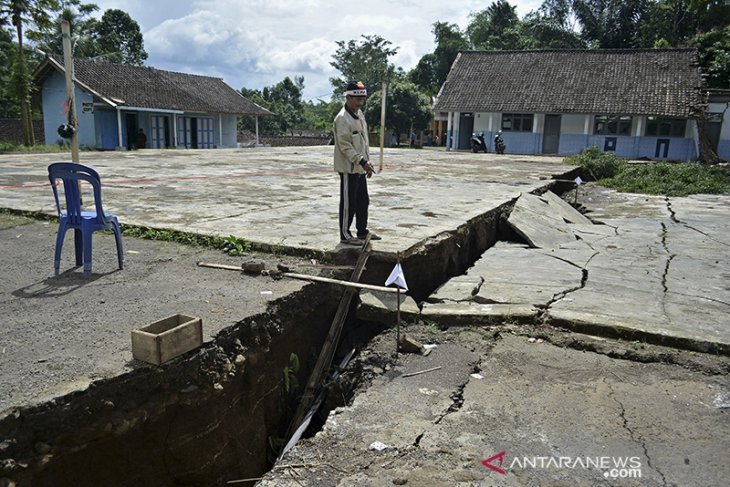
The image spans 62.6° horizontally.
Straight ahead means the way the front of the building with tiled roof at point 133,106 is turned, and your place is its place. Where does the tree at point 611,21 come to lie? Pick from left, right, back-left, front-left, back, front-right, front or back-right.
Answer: front-left

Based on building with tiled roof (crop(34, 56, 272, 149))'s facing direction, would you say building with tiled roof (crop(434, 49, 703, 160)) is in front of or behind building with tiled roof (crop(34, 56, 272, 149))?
in front

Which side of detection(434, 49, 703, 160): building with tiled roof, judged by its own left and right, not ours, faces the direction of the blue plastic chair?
front

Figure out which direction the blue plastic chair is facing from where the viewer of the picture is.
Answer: facing away from the viewer and to the right of the viewer

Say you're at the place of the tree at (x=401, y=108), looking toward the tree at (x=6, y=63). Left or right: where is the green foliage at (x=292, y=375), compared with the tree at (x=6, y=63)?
left

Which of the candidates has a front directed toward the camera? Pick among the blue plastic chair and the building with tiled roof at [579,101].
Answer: the building with tiled roof

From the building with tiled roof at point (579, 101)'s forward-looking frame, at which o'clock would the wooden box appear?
The wooden box is roughly at 12 o'clock from the building with tiled roof.

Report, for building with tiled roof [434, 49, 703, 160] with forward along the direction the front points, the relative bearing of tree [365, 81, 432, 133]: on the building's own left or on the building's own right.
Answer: on the building's own right

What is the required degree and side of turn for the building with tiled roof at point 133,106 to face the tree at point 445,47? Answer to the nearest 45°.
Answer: approximately 90° to its left

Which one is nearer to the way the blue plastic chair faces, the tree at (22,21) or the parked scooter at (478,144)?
the parked scooter

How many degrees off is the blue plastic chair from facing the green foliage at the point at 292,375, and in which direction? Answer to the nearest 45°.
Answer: approximately 90° to its right

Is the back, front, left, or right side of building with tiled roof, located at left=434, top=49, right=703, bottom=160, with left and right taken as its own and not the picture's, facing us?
front

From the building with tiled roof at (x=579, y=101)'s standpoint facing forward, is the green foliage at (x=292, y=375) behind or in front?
in front

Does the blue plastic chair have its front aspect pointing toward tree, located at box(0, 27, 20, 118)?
no
